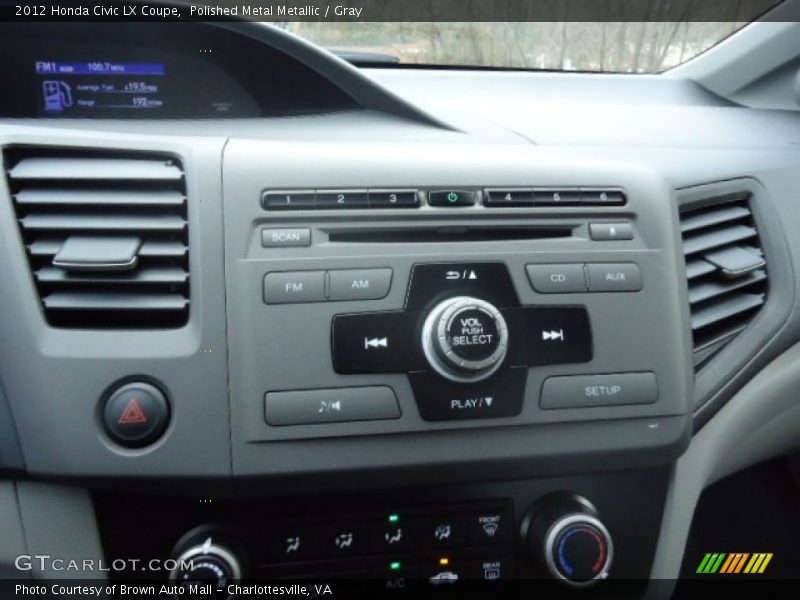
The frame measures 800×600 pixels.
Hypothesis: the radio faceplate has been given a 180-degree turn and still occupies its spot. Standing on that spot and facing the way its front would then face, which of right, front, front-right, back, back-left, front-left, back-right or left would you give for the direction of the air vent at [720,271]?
front-right

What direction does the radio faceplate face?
toward the camera
